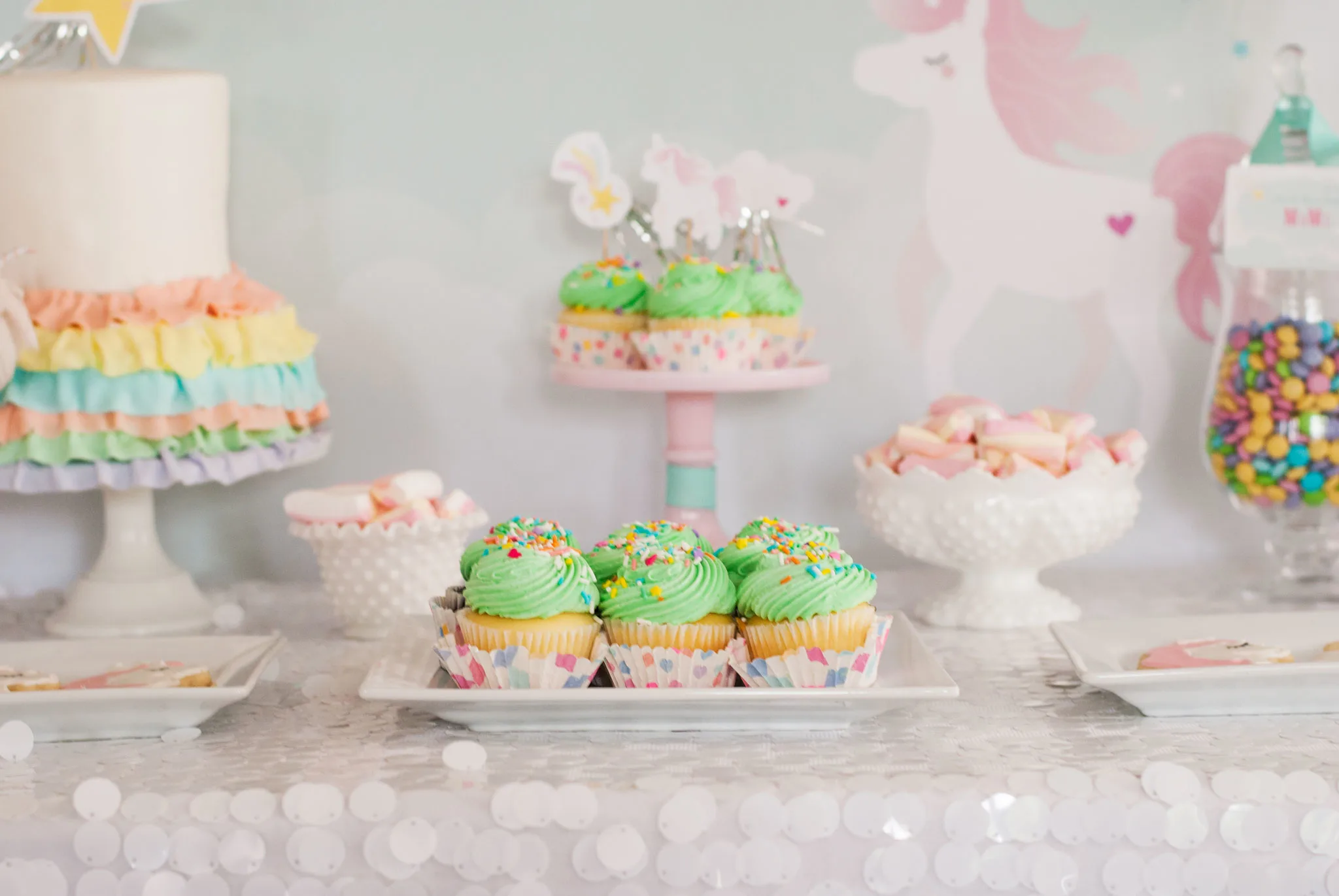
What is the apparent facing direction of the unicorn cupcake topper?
to the viewer's left

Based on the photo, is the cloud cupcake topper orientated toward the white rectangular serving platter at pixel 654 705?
yes

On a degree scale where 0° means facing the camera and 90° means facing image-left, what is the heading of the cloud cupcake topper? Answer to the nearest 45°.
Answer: approximately 0°

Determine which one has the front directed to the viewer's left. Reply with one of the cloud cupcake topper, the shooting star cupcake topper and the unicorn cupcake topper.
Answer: the unicorn cupcake topper

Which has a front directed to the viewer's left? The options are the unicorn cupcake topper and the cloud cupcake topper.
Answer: the unicorn cupcake topper

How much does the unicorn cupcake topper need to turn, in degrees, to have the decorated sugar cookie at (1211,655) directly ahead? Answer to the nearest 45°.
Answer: approximately 135° to its left
